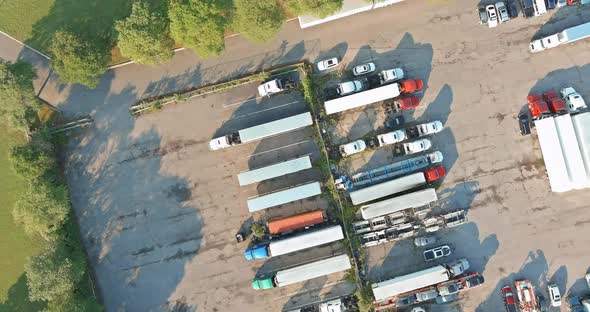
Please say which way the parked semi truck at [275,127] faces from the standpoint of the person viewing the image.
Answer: facing to the left of the viewer

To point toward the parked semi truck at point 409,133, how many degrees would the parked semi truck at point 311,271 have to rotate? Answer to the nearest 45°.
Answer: approximately 180°

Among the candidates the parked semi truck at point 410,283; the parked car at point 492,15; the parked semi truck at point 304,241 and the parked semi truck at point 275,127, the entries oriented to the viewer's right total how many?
1

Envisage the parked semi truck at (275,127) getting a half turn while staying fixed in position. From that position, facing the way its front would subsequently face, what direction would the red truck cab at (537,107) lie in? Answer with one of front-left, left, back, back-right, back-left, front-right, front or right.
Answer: front

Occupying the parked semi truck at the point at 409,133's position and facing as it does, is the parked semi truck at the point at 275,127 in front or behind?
behind

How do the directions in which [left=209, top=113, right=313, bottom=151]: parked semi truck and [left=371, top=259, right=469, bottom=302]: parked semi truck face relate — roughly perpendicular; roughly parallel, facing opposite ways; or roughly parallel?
roughly parallel, facing opposite ways

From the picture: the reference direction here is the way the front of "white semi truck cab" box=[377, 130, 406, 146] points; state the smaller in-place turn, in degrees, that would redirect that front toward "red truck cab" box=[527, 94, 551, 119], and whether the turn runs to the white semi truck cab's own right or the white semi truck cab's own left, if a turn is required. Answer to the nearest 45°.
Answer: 0° — it already faces it

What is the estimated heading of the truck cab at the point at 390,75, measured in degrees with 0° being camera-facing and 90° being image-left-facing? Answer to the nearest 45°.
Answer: approximately 270°

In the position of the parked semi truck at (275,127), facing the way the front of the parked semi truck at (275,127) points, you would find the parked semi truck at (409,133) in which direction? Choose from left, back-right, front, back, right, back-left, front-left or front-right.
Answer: back

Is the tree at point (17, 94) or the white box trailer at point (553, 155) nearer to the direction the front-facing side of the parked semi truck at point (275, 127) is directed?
the tree

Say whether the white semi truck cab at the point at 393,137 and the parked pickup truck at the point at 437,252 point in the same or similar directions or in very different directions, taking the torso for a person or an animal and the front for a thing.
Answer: same or similar directions

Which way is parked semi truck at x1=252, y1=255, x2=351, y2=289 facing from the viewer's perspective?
to the viewer's left
